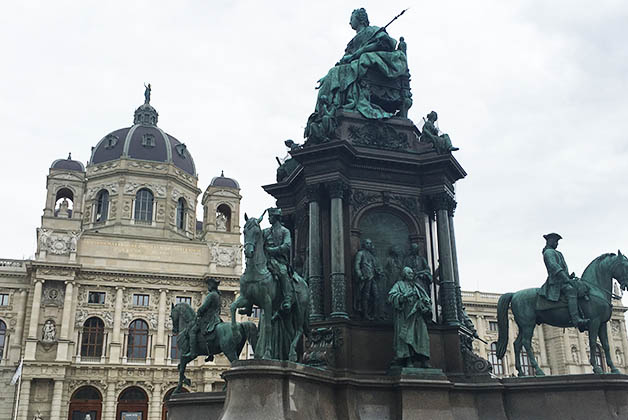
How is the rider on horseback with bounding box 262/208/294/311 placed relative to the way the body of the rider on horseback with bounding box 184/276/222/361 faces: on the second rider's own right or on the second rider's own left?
on the second rider's own left

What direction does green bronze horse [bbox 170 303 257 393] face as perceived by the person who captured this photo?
facing to the left of the viewer

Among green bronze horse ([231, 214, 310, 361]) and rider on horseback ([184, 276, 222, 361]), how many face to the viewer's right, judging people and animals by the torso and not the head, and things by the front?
0

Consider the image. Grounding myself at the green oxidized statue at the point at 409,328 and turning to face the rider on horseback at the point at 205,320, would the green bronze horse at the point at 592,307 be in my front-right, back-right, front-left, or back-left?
back-right

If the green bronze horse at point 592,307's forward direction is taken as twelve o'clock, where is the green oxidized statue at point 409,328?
The green oxidized statue is roughly at 5 o'clock from the green bronze horse.

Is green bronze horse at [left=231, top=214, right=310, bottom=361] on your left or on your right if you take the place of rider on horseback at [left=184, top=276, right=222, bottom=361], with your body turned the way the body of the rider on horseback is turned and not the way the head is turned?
on your left

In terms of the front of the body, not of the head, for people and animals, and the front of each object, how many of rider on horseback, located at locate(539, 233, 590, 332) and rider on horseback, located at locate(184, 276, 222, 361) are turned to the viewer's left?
1

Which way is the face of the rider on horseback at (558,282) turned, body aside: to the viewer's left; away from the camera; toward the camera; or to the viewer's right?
to the viewer's right

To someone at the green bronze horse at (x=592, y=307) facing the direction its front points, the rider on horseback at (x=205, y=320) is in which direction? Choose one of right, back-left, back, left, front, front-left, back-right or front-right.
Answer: back

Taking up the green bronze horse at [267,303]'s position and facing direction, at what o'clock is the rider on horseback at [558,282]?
The rider on horseback is roughly at 7 o'clock from the green bronze horse.

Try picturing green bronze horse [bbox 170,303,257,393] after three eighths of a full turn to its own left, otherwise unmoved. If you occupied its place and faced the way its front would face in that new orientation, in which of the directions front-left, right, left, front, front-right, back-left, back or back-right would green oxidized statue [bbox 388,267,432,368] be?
front

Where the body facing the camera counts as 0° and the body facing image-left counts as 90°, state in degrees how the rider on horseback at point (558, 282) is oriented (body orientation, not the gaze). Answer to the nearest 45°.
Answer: approximately 270°

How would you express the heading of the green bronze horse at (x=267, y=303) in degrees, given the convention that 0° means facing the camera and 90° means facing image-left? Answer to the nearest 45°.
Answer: approximately 45°

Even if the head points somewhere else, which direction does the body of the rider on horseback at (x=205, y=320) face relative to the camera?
to the viewer's left

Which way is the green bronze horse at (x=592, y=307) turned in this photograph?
to the viewer's right

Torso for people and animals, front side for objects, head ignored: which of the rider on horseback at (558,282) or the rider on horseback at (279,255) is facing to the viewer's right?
the rider on horseback at (558,282)
